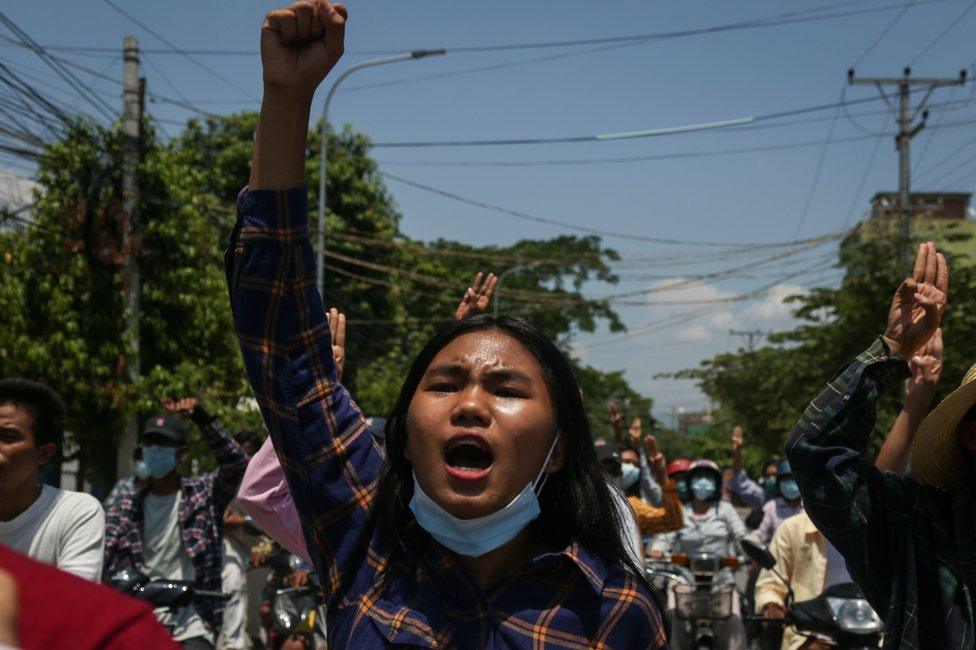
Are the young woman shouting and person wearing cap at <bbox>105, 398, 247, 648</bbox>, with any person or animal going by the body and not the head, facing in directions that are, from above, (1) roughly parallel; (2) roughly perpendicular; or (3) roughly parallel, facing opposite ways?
roughly parallel

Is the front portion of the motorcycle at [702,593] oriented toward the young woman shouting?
yes

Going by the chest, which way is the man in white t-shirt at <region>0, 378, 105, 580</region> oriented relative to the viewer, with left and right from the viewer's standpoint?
facing the viewer and to the left of the viewer

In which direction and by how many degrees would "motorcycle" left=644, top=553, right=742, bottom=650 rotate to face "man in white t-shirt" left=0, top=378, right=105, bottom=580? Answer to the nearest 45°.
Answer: approximately 45° to its right

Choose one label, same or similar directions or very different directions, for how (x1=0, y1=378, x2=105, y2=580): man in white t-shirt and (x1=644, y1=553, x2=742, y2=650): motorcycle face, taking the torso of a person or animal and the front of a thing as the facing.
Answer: same or similar directions

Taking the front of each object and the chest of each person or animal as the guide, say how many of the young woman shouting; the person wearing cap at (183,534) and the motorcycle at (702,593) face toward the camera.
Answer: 3

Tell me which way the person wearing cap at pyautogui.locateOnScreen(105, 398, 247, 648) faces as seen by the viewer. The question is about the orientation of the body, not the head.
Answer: toward the camera

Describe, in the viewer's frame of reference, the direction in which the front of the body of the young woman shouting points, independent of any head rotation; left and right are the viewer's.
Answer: facing the viewer

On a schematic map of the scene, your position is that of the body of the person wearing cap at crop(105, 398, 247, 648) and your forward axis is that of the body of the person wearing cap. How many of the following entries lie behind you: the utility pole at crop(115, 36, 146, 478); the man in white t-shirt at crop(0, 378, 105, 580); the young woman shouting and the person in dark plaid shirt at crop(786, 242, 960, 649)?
1

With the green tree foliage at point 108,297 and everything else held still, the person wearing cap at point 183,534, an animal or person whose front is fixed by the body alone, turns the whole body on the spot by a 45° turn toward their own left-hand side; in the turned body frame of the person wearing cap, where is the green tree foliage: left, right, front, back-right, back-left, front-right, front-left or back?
back-left

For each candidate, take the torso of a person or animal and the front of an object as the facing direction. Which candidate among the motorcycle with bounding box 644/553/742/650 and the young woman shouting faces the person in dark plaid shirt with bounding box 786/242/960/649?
the motorcycle

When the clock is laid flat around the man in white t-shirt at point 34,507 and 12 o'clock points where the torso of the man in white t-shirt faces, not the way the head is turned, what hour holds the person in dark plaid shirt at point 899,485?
The person in dark plaid shirt is roughly at 9 o'clock from the man in white t-shirt.

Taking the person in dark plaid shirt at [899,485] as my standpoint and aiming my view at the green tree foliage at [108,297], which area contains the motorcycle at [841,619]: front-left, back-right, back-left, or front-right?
front-right

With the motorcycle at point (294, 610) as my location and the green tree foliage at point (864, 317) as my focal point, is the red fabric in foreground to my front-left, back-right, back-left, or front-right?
back-right
